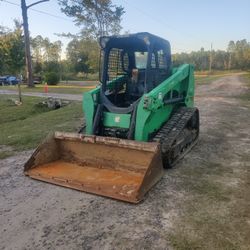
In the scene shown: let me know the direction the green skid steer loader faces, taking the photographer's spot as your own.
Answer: facing the viewer and to the left of the viewer
